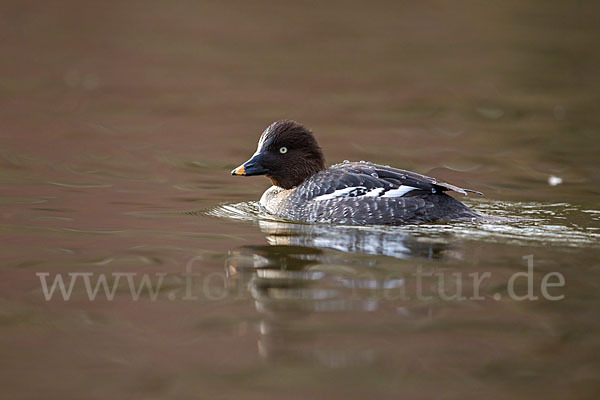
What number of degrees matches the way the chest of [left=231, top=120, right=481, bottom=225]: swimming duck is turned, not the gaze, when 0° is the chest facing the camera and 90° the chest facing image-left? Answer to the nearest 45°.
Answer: approximately 90°
